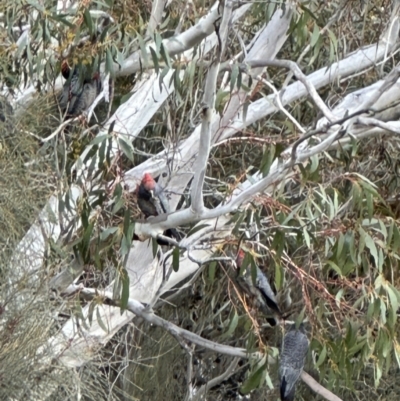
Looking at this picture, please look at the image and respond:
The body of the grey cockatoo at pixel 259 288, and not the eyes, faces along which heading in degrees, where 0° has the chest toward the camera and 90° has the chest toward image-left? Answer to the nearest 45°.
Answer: approximately 90°

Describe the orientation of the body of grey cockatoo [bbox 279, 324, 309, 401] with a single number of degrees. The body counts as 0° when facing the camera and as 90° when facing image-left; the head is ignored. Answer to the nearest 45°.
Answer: approximately 180°

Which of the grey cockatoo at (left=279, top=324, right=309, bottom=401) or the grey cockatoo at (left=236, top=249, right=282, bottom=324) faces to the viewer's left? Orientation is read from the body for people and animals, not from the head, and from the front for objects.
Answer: the grey cockatoo at (left=236, top=249, right=282, bottom=324)
